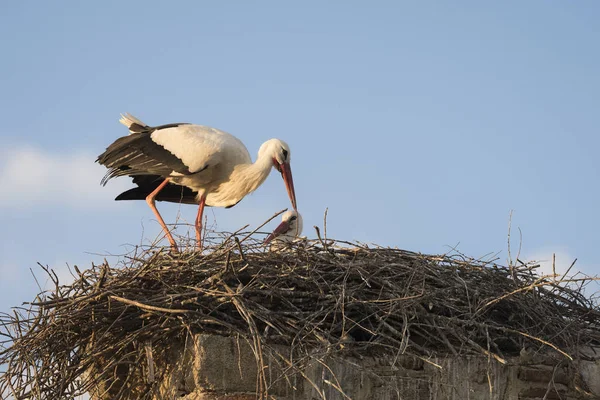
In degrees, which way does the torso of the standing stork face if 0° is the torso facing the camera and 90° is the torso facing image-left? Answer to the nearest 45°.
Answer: approximately 270°
